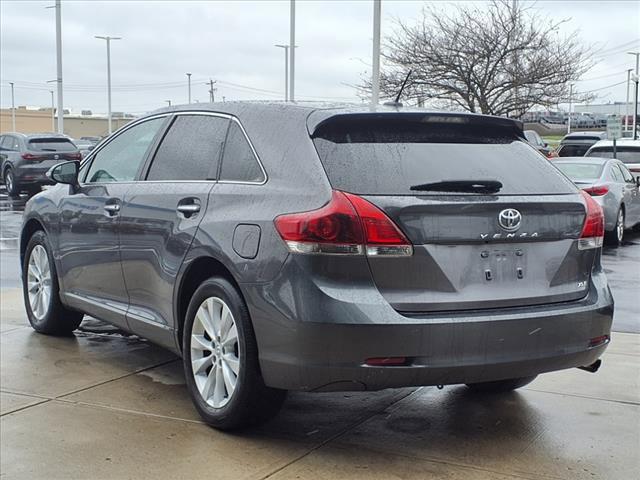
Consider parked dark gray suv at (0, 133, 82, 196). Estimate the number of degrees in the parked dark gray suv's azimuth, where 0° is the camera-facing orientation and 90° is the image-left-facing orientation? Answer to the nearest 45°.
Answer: approximately 135°

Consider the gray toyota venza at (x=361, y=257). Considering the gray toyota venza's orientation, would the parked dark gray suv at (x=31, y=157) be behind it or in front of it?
in front

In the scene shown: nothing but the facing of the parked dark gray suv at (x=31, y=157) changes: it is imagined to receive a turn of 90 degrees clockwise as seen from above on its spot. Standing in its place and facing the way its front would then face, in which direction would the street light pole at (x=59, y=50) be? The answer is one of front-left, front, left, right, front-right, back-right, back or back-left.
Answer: front-left

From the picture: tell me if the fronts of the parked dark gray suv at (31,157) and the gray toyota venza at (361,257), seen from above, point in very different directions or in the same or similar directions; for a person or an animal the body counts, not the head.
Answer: same or similar directions

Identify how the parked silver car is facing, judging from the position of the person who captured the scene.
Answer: facing away from the viewer and to the right of the viewer

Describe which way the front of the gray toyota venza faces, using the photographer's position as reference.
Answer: facing away from the viewer and to the left of the viewer

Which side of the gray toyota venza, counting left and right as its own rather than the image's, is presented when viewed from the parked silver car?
right

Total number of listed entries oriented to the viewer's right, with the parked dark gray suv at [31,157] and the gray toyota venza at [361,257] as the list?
0

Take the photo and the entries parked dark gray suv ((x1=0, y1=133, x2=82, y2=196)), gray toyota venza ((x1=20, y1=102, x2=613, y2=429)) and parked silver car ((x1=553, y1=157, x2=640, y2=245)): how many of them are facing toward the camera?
0

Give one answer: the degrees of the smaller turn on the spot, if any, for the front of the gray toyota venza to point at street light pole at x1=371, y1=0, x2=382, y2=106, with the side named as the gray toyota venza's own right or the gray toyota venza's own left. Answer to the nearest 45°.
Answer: approximately 45° to the gray toyota venza's own right

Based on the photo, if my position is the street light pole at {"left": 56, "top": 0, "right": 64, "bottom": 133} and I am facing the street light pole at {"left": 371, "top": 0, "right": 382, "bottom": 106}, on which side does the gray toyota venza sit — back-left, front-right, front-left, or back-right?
front-right

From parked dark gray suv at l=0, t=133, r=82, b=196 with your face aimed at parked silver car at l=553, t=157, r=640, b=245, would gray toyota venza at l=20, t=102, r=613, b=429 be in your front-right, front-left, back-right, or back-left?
front-right
